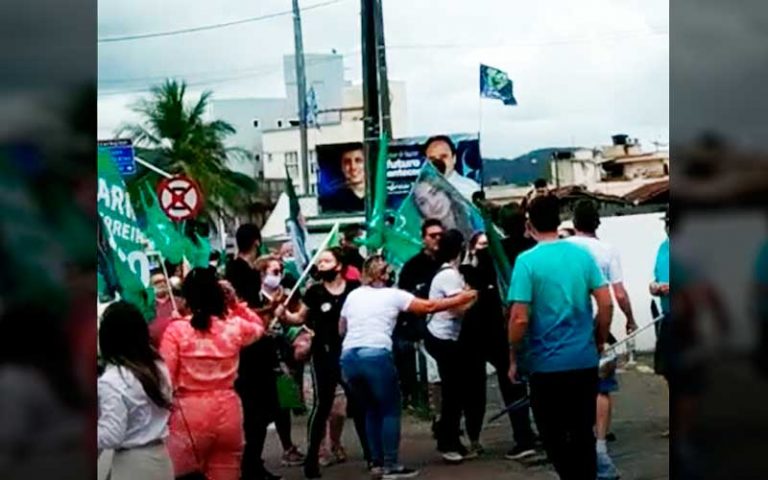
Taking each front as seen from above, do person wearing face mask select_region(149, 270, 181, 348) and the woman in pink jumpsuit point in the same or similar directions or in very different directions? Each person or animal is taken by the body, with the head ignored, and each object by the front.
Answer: very different directions

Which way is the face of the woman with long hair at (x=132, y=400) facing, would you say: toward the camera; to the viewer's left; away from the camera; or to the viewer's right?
away from the camera

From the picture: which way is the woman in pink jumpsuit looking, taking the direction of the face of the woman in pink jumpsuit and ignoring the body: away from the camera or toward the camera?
away from the camera

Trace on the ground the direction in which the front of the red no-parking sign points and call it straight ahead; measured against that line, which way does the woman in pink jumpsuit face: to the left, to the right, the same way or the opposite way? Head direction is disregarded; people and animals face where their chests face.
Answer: the opposite way

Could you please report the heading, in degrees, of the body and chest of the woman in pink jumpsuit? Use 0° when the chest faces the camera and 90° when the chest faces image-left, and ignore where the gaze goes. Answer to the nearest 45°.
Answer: approximately 180°

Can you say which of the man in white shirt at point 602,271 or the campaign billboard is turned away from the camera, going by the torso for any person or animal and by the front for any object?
the man in white shirt
